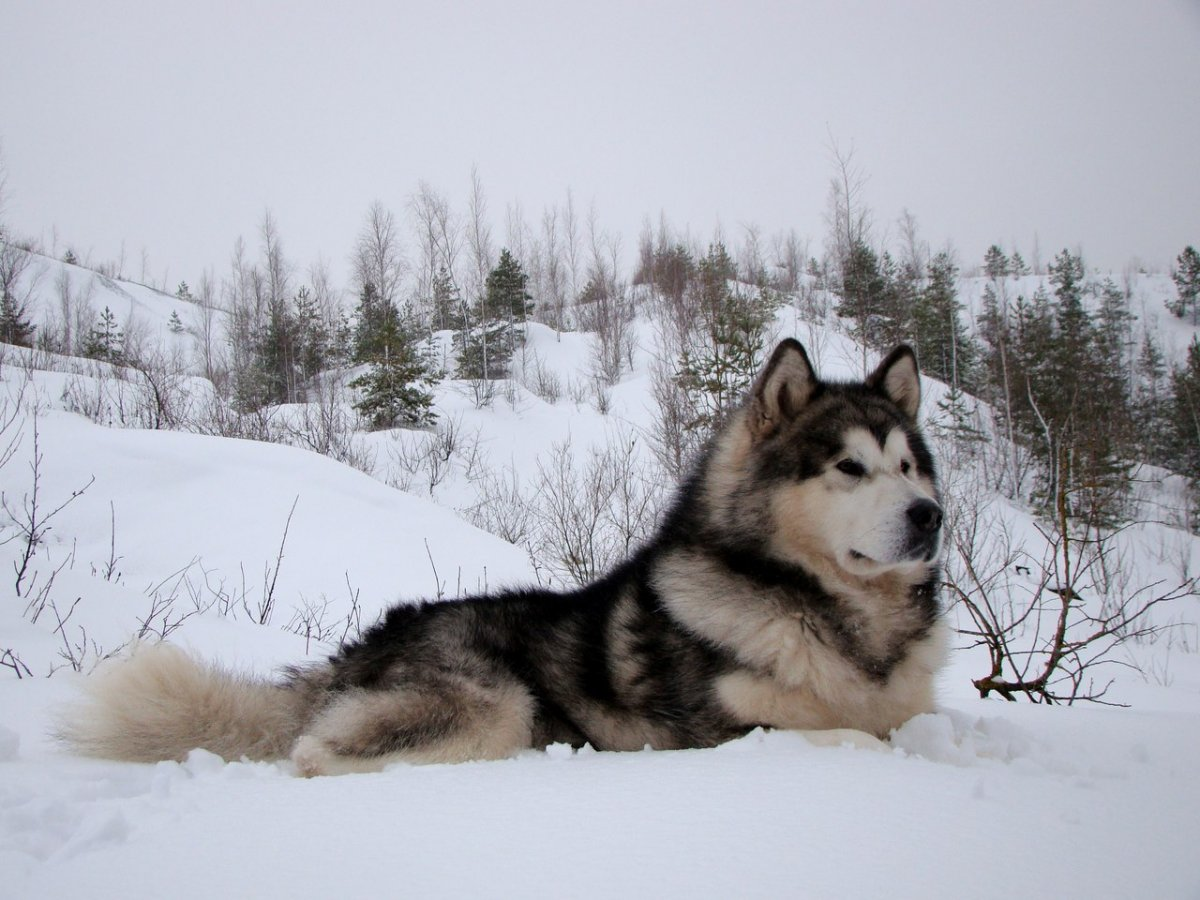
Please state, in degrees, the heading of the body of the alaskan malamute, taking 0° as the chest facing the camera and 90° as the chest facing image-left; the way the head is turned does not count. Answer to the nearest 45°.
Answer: approximately 270°

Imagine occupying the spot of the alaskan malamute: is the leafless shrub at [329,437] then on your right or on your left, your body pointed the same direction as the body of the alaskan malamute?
on your left

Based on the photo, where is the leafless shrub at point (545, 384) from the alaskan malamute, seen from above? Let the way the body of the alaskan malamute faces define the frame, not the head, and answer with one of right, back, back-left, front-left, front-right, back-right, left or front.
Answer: left

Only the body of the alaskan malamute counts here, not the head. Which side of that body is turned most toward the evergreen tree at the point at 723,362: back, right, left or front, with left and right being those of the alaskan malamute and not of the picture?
left

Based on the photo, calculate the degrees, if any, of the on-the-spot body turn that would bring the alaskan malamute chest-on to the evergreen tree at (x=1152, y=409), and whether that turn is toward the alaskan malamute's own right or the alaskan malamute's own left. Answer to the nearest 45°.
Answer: approximately 45° to the alaskan malamute's own left

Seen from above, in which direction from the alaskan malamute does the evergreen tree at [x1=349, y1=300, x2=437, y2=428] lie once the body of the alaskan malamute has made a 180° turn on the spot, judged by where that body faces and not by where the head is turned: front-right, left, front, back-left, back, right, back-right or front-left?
right

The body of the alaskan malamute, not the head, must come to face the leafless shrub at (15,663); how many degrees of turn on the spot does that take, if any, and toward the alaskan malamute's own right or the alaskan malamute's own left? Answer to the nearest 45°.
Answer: approximately 135° to the alaskan malamute's own left

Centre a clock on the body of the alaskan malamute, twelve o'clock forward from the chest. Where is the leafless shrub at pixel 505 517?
The leafless shrub is roughly at 9 o'clock from the alaskan malamute.

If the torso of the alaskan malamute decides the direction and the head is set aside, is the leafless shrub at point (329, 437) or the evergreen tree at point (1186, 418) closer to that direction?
the evergreen tree

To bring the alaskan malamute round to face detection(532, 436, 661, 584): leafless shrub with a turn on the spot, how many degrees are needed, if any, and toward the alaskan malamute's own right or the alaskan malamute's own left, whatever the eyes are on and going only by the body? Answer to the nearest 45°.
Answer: approximately 90° to the alaskan malamute's own left

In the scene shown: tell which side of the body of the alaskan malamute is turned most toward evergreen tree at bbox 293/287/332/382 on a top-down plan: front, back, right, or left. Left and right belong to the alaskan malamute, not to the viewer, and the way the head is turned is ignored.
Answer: left
